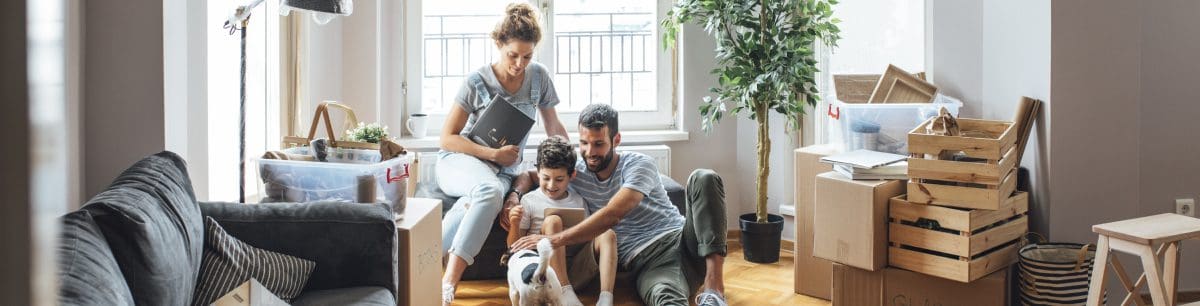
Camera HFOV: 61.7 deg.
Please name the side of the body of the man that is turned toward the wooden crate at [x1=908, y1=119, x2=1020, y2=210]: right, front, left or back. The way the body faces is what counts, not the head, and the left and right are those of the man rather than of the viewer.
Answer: left

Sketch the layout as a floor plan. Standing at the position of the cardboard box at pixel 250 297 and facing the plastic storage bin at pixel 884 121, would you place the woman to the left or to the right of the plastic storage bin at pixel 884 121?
left

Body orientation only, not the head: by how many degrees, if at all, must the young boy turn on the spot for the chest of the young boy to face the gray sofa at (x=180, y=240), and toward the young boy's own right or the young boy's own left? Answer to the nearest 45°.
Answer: approximately 45° to the young boy's own right

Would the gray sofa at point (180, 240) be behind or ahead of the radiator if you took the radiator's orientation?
ahead

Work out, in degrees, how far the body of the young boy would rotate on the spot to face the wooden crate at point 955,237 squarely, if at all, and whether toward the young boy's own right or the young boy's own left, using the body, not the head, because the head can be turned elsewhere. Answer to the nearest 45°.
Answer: approximately 90° to the young boy's own left

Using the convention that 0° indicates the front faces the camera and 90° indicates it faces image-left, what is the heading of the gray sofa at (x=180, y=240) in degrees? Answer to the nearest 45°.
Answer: approximately 270°

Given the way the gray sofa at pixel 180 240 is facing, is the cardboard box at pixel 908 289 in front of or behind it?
in front

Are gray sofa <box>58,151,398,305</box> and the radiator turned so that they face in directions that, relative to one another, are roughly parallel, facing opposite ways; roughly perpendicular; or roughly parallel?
roughly perpendicular

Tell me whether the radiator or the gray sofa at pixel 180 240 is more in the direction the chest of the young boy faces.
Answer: the gray sofa

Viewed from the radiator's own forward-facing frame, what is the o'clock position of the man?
The man is roughly at 12 o'clock from the radiator.
